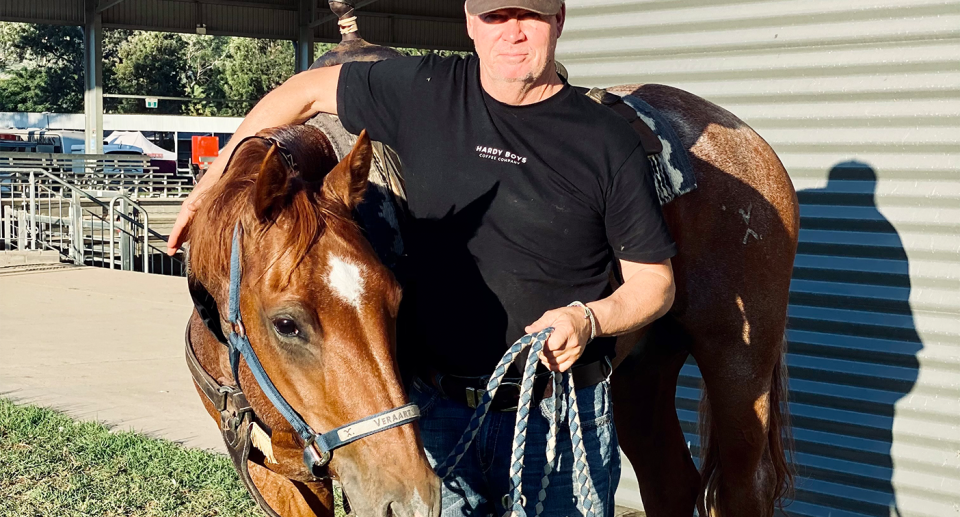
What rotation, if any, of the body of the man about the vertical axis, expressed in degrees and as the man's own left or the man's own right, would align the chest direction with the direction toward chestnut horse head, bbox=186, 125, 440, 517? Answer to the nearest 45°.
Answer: approximately 45° to the man's own right

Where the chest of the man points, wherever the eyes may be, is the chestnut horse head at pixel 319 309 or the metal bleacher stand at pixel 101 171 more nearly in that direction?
the chestnut horse head

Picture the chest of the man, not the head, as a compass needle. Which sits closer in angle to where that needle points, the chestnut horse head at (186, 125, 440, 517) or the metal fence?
the chestnut horse head

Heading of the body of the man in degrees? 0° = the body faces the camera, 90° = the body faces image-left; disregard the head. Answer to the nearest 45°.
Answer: approximately 0°

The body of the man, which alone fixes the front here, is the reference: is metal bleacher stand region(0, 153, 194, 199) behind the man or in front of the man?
behind

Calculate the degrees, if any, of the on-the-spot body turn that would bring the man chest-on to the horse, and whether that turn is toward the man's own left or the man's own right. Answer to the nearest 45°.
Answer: approximately 135° to the man's own left

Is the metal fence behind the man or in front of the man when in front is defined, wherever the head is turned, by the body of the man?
behind

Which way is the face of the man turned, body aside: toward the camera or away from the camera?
toward the camera
